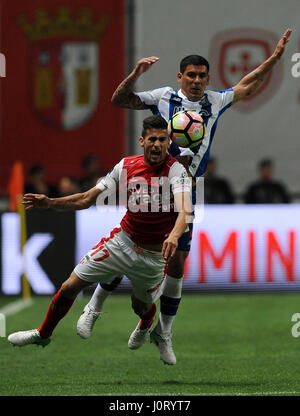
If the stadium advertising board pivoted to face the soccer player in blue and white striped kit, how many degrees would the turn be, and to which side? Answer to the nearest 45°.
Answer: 0° — it already faces them

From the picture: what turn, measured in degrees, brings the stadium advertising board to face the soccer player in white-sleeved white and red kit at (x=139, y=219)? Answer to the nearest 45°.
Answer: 0° — it already faces them

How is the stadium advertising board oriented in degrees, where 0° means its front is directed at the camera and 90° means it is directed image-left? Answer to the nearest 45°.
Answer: approximately 0°

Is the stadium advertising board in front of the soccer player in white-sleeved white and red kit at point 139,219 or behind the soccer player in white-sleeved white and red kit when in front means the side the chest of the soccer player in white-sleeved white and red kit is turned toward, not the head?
behind

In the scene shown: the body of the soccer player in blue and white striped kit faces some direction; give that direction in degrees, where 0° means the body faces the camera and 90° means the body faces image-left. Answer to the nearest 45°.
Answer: approximately 0°

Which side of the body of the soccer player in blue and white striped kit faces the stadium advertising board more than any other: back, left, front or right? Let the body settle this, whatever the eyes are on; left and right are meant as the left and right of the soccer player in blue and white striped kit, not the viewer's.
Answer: back
